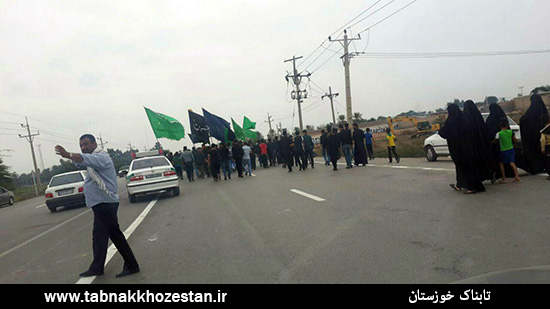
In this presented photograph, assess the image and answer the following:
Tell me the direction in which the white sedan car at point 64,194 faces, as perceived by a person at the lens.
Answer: facing away from the viewer

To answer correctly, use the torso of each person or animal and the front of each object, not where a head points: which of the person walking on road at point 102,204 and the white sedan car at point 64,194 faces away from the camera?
the white sedan car

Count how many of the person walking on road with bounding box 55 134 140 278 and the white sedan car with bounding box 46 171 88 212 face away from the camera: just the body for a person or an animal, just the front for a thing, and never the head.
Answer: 1

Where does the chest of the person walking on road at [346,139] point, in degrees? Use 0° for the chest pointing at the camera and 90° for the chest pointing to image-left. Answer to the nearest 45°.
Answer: approximately 180°

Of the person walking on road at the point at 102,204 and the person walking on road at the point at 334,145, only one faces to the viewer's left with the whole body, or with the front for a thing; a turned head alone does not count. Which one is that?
the person walking on road at the point at 102,204

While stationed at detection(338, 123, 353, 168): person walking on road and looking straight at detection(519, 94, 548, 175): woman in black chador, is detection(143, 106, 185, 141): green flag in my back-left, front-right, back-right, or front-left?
back-right

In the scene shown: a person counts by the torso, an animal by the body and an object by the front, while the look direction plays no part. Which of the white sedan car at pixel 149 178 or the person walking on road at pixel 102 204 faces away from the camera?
the white sedan car

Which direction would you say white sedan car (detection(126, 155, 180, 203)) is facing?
away from the camera
